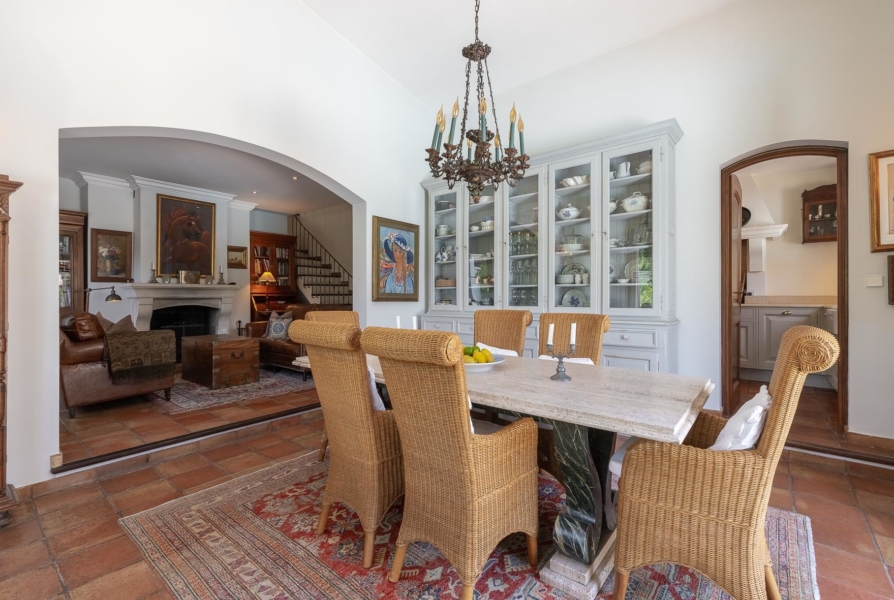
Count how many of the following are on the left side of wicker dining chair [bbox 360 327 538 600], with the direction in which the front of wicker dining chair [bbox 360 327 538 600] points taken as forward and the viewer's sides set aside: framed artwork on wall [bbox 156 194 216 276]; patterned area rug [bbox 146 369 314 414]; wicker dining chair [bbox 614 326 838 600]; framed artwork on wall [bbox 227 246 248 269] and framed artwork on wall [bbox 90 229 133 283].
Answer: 4

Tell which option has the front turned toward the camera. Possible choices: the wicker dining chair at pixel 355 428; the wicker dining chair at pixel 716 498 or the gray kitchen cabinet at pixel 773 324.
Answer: the gray kitchen cabinet

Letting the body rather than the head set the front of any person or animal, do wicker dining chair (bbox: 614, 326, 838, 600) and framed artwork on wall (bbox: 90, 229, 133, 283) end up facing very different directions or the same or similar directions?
very different directions

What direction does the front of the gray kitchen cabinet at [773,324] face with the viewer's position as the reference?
facing the viewer

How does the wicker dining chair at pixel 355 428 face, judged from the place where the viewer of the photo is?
facing away from the viewer and to the right of the viewer

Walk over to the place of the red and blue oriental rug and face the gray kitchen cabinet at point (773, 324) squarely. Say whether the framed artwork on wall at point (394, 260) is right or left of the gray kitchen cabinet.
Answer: left

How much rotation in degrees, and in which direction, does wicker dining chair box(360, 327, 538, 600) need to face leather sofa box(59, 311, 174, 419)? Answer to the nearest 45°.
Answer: approximately 90° to its left

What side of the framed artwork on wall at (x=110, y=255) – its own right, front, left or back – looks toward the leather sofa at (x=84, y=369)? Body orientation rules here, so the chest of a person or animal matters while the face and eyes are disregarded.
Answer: front

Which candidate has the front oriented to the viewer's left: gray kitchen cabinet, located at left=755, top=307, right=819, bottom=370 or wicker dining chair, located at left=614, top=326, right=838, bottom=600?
the wicker dining chair

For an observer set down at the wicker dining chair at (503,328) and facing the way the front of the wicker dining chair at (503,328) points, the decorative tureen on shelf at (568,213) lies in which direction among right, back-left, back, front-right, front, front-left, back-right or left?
back

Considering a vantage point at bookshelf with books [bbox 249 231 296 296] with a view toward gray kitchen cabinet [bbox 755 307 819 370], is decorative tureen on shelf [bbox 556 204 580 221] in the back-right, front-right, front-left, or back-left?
front-right

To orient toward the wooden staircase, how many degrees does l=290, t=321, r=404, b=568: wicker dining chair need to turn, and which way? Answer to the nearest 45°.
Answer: approximately 45° to its left

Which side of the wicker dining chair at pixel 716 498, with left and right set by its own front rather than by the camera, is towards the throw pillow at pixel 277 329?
front

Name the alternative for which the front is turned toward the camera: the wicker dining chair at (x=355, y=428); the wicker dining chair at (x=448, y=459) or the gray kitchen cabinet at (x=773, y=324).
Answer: the gray kitchen cabinet

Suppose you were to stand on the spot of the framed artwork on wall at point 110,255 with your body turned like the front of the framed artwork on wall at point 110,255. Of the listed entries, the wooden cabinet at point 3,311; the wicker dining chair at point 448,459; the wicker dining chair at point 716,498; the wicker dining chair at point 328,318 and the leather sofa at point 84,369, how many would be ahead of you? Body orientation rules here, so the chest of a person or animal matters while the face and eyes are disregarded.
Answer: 5

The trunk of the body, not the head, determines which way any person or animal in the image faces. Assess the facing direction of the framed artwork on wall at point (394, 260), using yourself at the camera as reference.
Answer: facing the viewer and to the right of the viewer

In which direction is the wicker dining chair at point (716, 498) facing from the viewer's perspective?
to the viewer's left

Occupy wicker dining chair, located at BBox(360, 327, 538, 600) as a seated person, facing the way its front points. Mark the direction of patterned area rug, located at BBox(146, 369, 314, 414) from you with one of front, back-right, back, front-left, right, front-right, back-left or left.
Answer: left

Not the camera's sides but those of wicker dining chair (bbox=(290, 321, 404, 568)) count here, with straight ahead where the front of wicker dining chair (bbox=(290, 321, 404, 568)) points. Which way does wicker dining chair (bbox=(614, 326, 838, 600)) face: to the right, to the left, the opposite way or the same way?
to the left

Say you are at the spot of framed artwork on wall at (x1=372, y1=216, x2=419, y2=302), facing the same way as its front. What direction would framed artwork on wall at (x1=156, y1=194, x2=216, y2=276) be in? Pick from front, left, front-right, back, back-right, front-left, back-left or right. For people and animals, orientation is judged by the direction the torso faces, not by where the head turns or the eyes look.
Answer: back

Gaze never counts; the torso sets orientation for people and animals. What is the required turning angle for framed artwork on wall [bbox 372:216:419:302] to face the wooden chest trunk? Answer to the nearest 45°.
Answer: approximately 135° to its right

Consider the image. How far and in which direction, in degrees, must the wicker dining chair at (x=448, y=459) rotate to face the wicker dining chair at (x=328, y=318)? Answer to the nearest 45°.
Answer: approximately 90° to its left

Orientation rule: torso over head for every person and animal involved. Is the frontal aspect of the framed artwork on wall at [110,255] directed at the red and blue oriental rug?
yes
